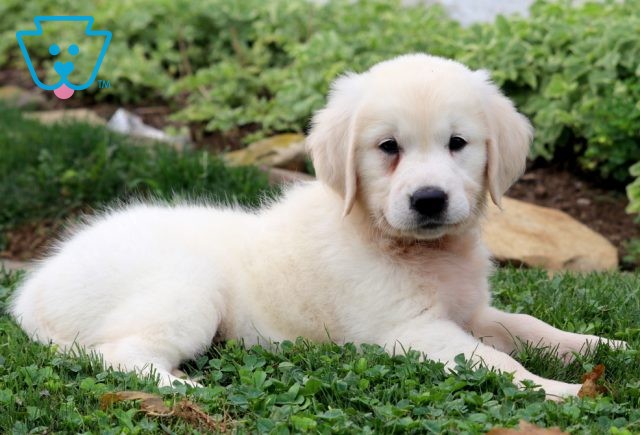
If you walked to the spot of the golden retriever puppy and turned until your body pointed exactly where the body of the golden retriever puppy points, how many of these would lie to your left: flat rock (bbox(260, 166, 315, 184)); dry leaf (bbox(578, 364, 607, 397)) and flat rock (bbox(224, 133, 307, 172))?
2

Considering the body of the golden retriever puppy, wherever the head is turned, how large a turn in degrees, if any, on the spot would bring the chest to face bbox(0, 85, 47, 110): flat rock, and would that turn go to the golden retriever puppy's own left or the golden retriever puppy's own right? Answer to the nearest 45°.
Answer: approximately 135° to the golden retriever puppy's own left

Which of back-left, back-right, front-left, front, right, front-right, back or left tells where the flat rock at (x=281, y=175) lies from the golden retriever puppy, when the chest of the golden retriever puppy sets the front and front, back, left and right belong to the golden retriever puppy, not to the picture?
left

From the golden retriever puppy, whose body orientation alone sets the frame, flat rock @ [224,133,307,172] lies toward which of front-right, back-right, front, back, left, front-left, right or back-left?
left

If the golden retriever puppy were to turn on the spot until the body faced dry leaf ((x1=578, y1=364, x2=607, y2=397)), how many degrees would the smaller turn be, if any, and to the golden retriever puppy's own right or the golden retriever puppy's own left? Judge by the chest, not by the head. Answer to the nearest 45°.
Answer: approximately 45° to the golden retriever puppy's own right

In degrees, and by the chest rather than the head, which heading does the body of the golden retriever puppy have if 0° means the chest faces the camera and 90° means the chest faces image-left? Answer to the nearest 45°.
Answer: approximately 270°

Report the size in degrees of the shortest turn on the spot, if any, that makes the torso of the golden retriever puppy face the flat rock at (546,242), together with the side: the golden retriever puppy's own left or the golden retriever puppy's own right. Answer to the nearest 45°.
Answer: approximately 45° to the golden retriever puppy's own left
